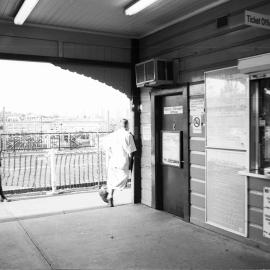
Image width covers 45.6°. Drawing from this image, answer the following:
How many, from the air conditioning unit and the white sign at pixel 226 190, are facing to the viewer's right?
0

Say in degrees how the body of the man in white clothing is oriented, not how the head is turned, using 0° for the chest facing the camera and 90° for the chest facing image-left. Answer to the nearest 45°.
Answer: approximately 225°

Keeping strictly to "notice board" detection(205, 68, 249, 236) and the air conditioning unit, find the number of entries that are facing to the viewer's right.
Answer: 0

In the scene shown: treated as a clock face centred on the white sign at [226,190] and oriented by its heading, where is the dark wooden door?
The dark wooden door is roughly at 3 o'clock from the white sign.

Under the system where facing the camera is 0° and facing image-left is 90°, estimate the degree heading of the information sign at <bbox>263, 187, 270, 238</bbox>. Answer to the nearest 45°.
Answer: approximately 45°
